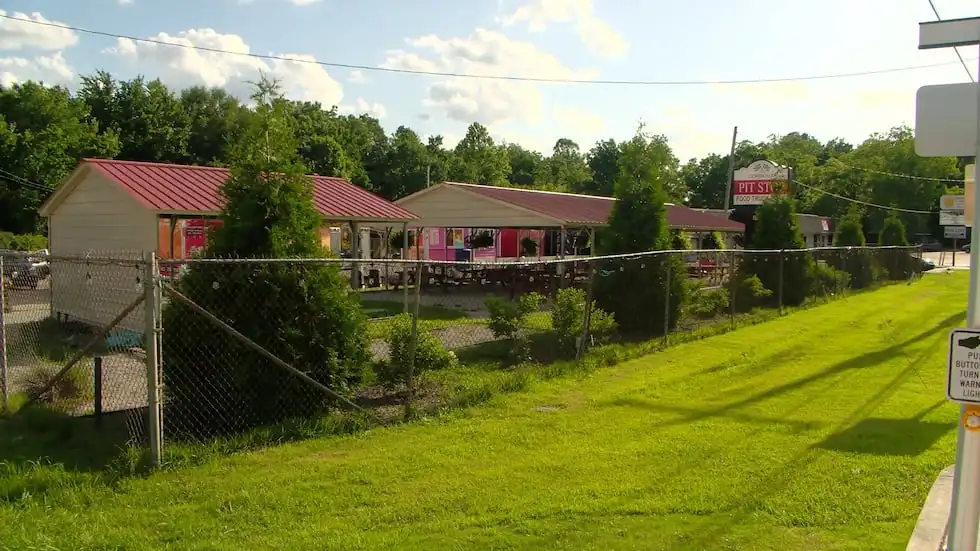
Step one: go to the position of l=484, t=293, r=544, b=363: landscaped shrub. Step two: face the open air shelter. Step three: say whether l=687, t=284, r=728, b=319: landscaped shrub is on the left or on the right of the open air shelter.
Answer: right

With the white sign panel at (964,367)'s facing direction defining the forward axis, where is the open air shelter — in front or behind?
behind

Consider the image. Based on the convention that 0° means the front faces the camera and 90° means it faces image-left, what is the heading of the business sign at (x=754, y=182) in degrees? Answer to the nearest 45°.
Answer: approximately 0°

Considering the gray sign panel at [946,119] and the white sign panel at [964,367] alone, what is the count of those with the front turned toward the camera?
1

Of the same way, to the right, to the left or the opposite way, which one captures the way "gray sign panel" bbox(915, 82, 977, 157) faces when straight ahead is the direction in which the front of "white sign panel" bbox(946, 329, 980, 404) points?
the opposite way

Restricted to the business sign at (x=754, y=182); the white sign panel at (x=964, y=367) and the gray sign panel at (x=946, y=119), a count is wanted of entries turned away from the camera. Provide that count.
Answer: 1

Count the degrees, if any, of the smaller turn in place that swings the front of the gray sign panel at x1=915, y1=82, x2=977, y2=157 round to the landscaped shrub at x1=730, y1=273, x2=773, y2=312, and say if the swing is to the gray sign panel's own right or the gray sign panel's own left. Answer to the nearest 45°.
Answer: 0° — it already faces it

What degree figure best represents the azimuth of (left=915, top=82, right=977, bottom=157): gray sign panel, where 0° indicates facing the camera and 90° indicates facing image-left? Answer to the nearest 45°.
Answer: approximately 180°

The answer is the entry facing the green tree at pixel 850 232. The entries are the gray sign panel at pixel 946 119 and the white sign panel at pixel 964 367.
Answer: the gray sign panel at pixel 946 119

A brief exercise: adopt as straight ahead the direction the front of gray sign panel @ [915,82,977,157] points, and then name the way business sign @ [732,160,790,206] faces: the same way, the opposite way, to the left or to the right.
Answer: the opposite way

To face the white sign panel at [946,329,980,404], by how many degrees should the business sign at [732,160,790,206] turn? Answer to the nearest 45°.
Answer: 0° — it already faces it

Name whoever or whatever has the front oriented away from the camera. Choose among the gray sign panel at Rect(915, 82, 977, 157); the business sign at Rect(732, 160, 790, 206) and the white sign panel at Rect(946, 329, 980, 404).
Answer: the gray sign panel at Rect(915, 82, 977, 157)
